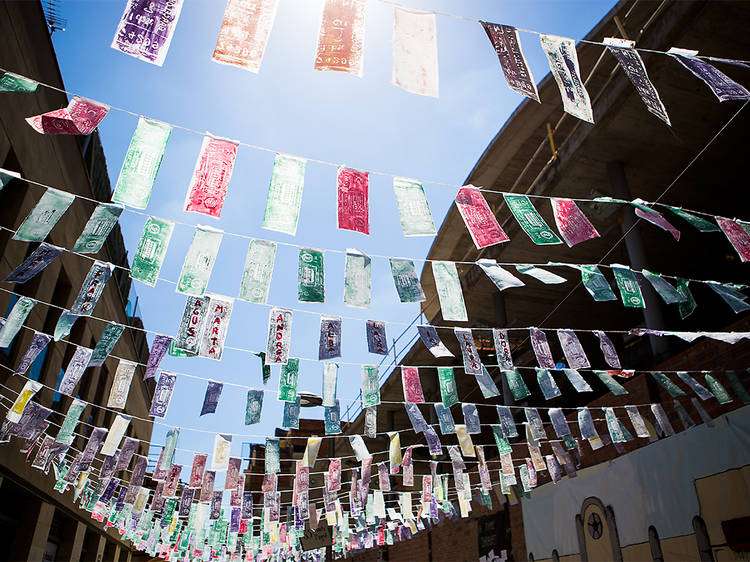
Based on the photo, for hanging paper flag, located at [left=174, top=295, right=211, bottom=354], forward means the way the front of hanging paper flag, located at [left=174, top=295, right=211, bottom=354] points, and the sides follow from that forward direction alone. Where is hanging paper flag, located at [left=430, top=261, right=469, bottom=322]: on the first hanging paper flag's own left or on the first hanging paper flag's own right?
on the first hanging paper flag's own left

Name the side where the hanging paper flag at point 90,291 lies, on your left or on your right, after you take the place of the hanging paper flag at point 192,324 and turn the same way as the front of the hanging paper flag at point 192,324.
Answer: on your right

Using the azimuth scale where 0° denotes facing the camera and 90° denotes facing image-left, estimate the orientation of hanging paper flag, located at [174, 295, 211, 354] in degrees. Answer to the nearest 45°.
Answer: approximately 0°

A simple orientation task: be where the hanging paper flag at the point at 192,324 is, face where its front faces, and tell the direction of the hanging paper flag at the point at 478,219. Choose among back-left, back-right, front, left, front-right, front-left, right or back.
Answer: left

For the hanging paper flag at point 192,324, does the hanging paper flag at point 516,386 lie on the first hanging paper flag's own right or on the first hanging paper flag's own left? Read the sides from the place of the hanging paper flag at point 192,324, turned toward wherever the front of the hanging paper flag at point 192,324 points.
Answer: on the first hanging paper flag's own left

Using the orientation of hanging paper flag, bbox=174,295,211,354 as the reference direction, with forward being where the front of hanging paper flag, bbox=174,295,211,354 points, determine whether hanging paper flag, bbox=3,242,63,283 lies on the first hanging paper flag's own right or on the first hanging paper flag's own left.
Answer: on the first hanging paper flag's own right

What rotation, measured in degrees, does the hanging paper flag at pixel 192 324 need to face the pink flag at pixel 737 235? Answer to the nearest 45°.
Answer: approximately 90° to its left

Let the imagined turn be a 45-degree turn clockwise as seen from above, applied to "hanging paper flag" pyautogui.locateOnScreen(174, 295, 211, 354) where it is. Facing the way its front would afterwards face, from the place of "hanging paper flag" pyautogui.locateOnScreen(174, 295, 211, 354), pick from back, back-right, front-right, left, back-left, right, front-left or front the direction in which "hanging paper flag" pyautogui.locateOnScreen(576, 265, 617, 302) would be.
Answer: back-left

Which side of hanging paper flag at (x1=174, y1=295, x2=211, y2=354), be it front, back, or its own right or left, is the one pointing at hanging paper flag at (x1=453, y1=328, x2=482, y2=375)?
left

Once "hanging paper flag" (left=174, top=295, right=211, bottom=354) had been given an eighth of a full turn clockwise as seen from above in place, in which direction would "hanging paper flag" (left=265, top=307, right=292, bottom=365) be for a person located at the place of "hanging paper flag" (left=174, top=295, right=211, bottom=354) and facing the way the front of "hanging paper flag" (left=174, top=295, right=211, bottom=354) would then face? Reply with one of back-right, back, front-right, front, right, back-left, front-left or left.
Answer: back-left

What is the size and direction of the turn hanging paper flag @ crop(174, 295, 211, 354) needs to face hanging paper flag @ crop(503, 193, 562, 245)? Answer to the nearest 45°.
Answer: approximately 90° to its left
